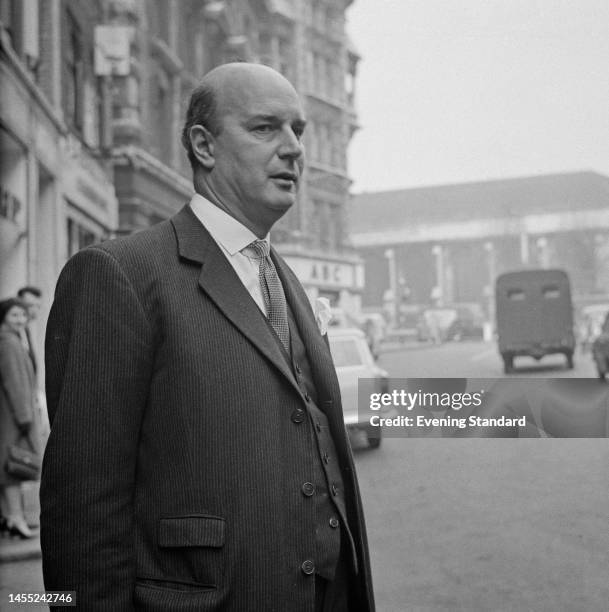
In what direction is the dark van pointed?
away from the camera

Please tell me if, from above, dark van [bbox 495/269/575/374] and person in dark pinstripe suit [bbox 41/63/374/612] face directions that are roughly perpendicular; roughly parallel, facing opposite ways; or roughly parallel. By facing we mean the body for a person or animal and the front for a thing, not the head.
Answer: roughly perpendicular

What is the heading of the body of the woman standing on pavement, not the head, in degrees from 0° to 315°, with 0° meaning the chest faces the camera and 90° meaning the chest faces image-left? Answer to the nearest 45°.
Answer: approximately 315°

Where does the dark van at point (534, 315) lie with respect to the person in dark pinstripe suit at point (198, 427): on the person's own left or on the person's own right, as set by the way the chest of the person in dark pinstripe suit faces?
on the person's own left
